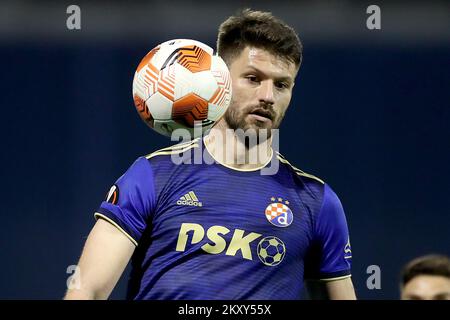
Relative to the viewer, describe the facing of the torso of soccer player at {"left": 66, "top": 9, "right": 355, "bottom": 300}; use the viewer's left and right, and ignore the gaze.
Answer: facing the viewer

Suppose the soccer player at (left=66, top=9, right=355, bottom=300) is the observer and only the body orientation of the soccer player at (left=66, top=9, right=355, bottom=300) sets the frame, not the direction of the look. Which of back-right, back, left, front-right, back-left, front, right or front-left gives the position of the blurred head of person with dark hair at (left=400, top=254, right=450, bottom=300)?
left

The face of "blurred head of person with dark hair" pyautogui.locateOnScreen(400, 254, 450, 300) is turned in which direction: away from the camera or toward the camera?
toward the camera

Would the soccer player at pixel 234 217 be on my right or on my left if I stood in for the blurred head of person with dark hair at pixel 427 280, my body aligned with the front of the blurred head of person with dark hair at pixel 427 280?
on my right
